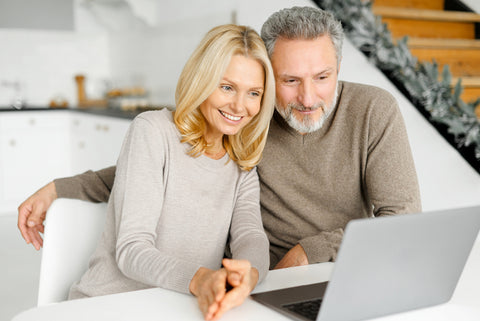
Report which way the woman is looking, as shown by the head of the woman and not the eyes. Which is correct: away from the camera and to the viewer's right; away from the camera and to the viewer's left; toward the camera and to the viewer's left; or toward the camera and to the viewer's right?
toward the camera and to the viewer's right

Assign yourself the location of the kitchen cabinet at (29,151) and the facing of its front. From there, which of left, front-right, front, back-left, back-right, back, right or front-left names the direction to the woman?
front

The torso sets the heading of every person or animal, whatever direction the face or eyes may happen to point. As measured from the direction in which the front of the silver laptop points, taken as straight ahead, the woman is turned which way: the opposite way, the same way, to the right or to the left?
the opposite way

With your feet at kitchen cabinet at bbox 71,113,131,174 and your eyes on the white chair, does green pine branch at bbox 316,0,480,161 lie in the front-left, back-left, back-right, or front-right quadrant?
front-left

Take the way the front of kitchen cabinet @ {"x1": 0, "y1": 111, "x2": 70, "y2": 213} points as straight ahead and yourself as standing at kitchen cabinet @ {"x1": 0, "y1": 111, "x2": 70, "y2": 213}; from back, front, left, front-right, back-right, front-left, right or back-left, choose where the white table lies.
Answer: front

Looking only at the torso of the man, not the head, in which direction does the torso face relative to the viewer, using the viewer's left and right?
facing the viewer

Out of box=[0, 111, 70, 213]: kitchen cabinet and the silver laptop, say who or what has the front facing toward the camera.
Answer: the kitchen cabinet

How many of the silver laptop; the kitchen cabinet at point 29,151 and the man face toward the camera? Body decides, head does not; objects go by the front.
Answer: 2

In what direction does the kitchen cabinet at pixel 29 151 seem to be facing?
toward the camera

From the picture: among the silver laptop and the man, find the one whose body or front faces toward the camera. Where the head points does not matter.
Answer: the man

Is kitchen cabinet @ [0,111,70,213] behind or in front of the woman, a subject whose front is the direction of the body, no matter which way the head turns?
behind

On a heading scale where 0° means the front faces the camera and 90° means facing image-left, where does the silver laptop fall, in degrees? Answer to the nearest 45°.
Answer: approximately 135°

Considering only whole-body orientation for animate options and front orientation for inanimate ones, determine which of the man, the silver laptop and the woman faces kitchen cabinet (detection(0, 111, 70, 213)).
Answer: the silver laptop

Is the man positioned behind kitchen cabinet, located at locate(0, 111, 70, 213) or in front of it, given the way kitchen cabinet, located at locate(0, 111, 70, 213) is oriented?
in front
